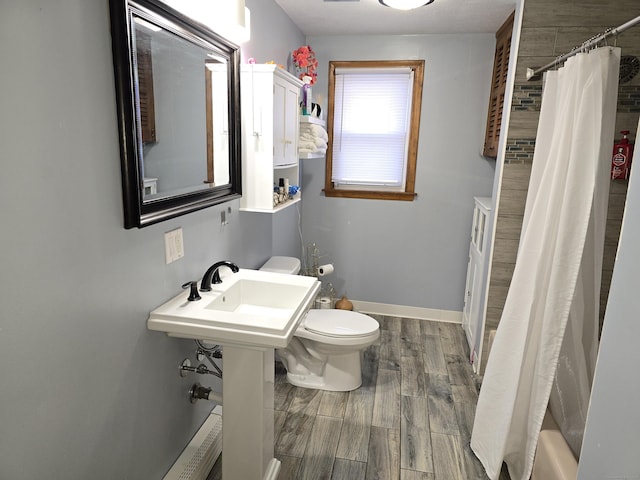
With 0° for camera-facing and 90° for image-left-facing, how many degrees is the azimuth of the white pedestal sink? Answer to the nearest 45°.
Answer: approximately 270°

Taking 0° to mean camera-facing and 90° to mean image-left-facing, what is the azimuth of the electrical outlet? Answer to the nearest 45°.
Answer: approximately 315°

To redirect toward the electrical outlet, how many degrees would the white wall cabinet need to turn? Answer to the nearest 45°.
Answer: approximately 135° to its right

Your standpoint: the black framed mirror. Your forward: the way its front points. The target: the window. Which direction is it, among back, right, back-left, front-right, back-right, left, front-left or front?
left

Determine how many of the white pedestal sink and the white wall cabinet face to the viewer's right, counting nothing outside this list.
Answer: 2

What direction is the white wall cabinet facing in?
to the viewer's right

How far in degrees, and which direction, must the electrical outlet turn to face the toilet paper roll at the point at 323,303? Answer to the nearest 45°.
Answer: approximately 90° to its left

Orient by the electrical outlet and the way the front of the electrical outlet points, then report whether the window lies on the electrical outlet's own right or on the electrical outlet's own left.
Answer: on the electrical outlet's own left

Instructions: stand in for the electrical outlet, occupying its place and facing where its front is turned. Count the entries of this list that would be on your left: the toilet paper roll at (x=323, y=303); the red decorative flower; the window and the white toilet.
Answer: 4

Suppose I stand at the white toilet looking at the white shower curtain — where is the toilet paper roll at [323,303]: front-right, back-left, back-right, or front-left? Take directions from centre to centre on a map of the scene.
back-left
